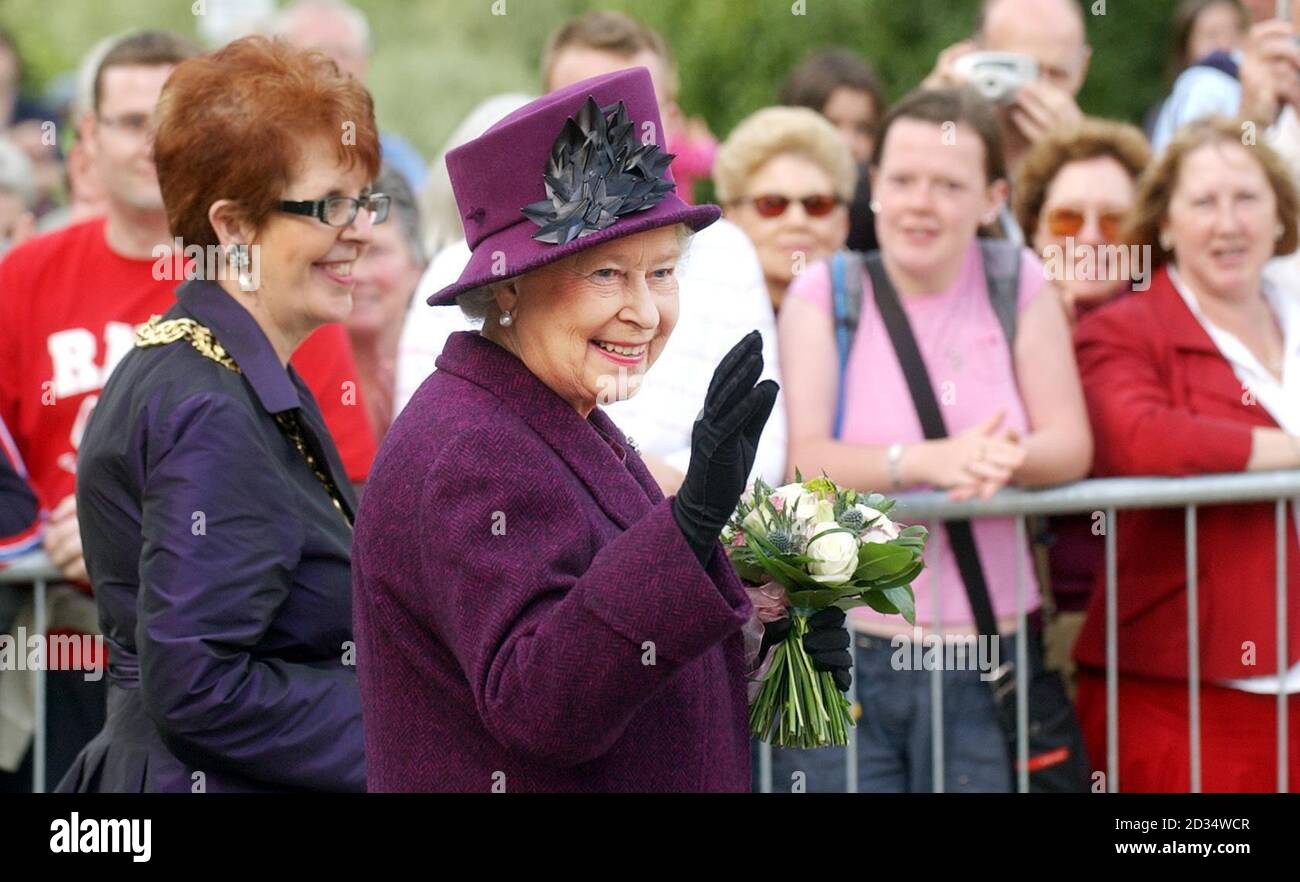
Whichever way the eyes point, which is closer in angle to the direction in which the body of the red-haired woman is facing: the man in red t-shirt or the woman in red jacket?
the woman in red jacket

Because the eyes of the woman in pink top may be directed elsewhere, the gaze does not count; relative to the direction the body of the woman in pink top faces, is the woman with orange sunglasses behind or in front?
behind

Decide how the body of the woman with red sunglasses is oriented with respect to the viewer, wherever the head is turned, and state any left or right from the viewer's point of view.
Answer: facing the viewer

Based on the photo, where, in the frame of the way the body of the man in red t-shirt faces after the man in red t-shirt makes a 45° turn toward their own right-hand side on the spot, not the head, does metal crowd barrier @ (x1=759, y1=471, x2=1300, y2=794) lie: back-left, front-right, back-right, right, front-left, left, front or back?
back-left

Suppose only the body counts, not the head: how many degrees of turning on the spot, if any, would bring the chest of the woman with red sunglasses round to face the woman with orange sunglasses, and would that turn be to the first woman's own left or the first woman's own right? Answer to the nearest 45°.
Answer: approximately 90° to the first woman's own left

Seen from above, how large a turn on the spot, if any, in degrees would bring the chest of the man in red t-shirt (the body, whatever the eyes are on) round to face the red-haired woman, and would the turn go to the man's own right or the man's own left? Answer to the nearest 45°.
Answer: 0° — they already face them

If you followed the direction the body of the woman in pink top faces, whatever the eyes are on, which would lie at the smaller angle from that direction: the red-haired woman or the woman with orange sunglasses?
the red-haired woman

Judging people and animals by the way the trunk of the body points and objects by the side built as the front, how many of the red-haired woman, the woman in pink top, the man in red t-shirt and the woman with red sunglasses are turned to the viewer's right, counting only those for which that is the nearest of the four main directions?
1

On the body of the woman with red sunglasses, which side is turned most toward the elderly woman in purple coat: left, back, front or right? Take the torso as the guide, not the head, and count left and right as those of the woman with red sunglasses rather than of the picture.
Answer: front

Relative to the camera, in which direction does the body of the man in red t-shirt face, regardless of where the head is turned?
toward the camera

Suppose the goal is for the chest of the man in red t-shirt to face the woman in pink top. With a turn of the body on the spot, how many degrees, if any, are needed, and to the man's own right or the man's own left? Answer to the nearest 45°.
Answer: approximately 90° to the man's own left

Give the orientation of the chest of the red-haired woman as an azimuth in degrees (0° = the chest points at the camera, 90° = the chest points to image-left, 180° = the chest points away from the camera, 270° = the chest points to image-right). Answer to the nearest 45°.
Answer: approximately 270°

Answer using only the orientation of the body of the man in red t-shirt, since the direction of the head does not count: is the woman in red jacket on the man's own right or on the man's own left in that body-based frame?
on the man's own left

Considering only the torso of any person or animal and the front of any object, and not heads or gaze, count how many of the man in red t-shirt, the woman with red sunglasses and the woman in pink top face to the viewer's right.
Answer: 0

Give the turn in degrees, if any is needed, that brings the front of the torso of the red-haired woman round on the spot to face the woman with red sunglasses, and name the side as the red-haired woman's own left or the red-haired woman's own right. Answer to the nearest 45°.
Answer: approximately 45° to the red-haired woman's own left

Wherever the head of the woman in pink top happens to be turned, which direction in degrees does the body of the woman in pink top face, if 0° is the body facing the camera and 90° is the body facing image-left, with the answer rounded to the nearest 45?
approximately 0°
